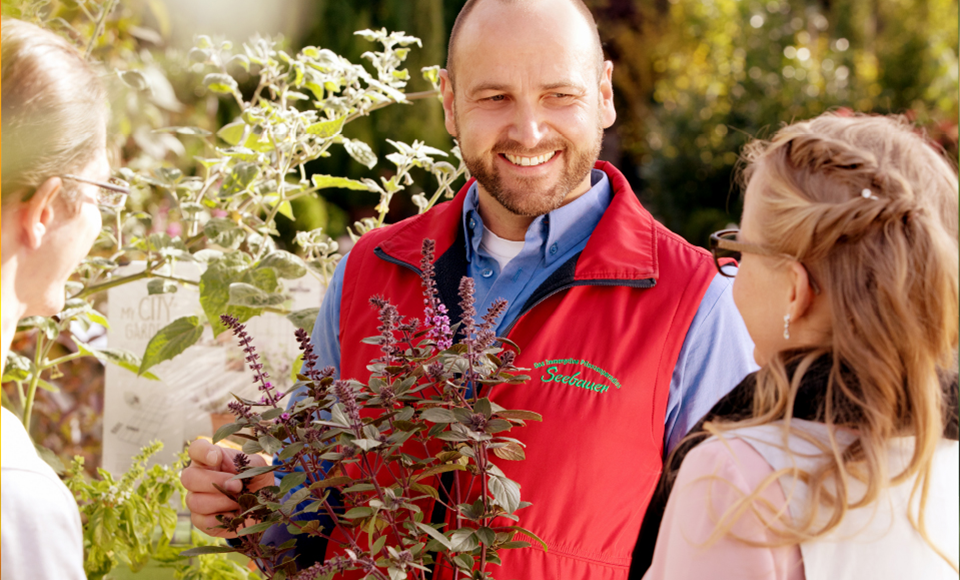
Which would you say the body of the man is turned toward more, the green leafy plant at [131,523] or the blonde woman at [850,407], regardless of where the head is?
the blonde woman

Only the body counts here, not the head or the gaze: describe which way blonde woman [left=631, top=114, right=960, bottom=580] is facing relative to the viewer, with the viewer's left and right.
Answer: facing away from the viewer and to the left of the viewer

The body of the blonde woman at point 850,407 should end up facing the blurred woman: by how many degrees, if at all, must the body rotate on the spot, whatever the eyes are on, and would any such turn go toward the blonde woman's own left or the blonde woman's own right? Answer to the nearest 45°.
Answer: approximately 45° to the blonde woman's own left

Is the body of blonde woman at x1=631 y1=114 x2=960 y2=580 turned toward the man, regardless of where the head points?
yes

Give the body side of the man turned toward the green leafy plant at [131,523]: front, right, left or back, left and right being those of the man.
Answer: right

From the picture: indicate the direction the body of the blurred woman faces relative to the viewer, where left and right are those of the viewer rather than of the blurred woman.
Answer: facing away from the viewer and to the right of the viewer

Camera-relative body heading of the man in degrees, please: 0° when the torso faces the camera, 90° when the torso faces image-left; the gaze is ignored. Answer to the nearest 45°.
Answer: approximately 0°

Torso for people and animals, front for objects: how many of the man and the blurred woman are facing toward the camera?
1

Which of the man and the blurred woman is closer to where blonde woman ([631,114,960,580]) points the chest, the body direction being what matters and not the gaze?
the man
